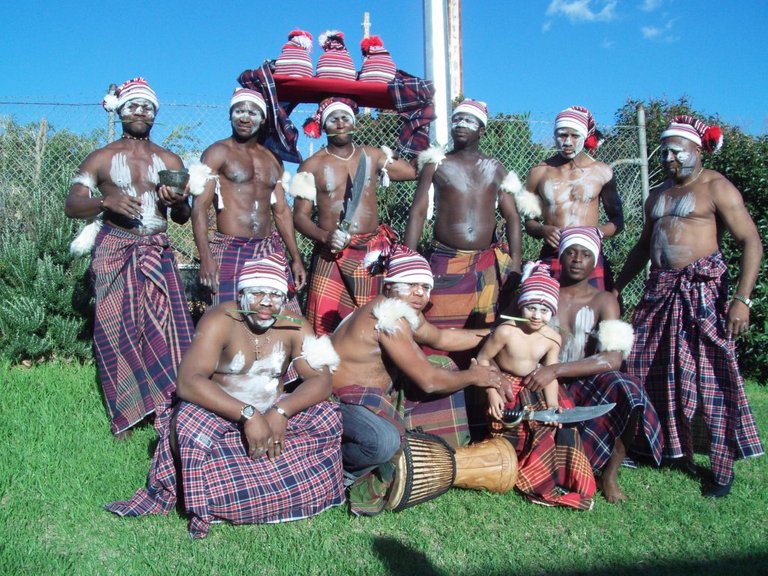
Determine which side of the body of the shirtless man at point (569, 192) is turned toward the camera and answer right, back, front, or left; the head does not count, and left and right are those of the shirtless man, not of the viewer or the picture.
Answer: front

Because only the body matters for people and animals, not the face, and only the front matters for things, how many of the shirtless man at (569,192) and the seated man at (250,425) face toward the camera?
2

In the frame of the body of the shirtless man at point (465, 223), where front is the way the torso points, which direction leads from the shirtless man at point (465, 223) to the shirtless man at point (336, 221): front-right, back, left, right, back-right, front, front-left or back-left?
right

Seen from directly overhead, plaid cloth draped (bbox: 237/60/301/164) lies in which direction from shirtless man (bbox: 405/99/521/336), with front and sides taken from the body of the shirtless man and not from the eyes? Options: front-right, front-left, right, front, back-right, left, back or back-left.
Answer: right

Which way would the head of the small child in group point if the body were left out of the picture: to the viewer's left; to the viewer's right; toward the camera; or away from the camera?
toward the camera

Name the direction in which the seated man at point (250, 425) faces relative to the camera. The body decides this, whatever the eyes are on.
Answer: toward the camera

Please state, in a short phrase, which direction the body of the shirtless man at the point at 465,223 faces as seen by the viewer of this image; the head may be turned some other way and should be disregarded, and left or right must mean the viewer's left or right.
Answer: facing the viewer

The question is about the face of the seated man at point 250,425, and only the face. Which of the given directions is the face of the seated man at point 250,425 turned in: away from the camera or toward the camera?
toward the camera

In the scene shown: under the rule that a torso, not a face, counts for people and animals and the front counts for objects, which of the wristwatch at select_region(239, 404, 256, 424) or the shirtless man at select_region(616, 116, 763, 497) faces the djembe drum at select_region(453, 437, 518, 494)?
the shirtless man

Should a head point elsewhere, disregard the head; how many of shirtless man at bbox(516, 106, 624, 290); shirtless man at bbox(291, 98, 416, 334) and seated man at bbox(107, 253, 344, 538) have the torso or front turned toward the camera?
3

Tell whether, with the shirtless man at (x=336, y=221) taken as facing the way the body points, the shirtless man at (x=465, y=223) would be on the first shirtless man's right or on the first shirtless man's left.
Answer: on the first shirtless man's left

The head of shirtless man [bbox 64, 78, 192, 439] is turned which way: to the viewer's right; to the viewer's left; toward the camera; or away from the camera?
toward the camera

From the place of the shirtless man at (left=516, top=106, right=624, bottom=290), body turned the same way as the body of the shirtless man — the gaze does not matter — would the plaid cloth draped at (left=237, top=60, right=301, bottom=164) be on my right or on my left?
on my right

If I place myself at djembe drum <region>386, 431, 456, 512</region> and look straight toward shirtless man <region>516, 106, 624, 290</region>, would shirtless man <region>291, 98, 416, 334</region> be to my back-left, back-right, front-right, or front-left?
front-left
